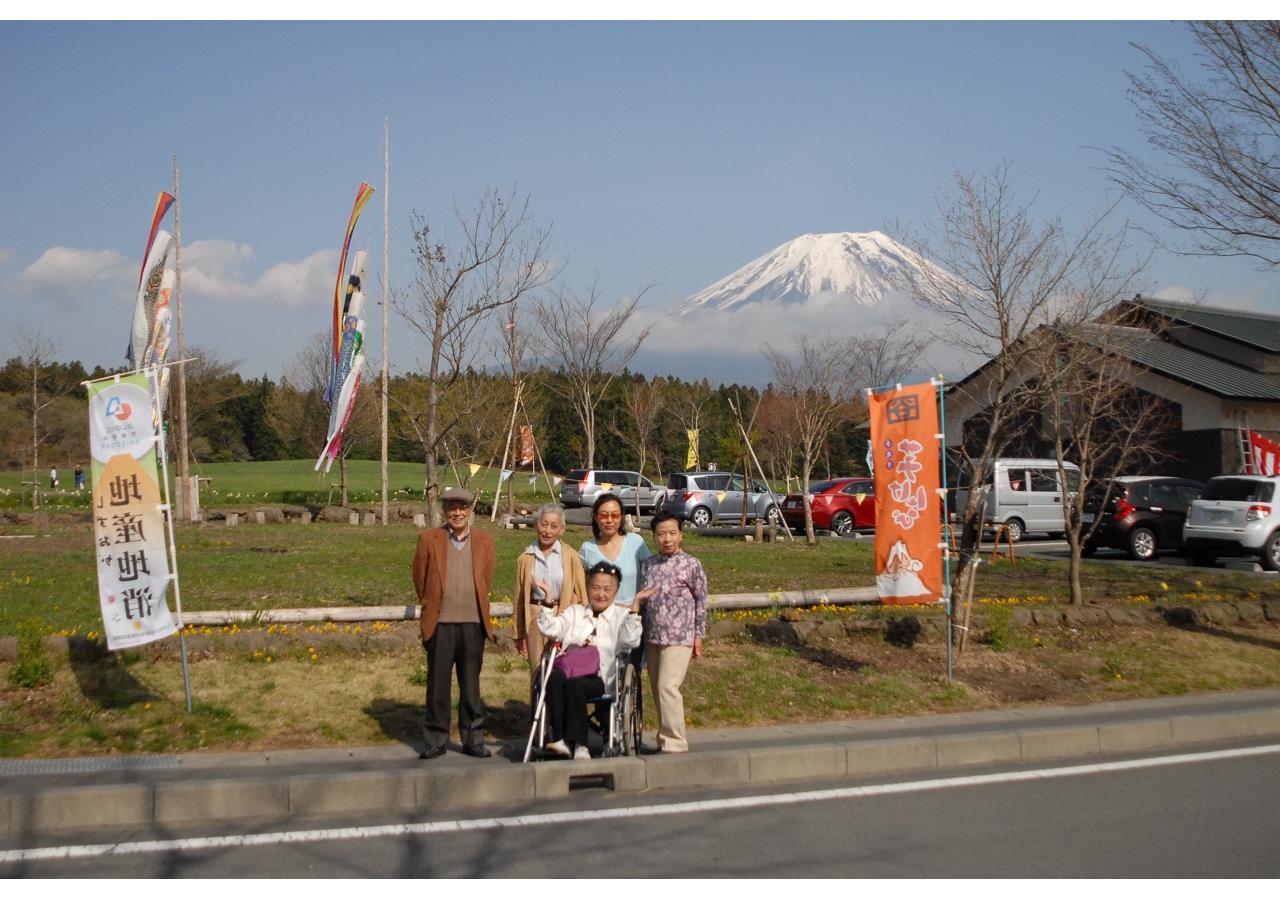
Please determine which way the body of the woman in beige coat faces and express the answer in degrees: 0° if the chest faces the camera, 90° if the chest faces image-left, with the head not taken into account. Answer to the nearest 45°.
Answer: approximately 0°

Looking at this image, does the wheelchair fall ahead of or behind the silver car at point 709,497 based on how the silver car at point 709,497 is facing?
behind

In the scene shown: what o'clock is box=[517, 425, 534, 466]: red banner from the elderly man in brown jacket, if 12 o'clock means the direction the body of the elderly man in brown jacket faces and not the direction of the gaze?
The red banner is roughly at 6 o'clock from the elderly man in brown jacket.

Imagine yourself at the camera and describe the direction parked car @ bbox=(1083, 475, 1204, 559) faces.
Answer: facing away from the viewer and to the right of the viewer

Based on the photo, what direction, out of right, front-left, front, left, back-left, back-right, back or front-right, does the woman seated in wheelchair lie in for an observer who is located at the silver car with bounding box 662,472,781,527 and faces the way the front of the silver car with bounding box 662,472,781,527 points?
back-right
